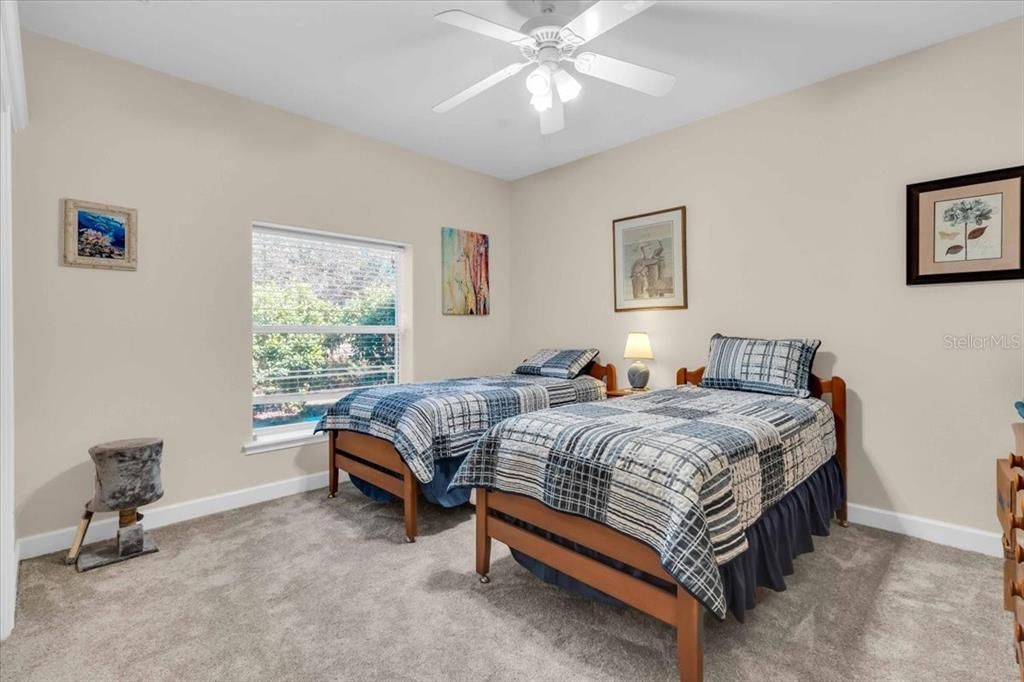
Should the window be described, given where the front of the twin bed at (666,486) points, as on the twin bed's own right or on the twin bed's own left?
on the twin bed's own right

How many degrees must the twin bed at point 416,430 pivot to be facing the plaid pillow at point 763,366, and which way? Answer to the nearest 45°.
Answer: approximately 135° to its left

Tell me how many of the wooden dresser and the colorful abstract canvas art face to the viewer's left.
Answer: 1

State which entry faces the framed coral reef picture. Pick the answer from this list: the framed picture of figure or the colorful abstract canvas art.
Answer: the framed picture of figure

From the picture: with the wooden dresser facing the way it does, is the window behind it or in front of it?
in front

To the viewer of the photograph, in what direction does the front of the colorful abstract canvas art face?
facing the viewer and to the right of the viewer

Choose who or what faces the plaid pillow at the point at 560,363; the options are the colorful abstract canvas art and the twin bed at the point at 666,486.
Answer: the colorful abstract canvas art

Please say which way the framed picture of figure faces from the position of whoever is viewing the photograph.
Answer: facing the viewer and to the left of the viewer

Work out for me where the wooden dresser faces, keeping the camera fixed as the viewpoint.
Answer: facing to the left of the viewer
